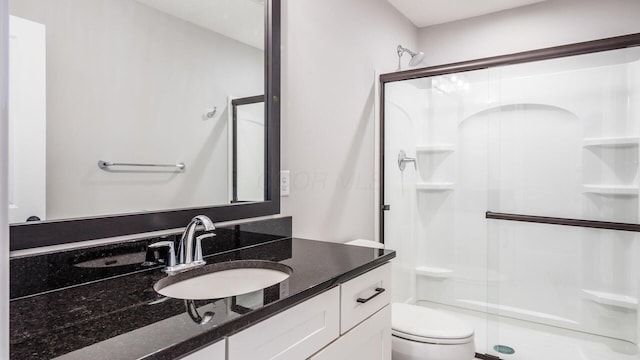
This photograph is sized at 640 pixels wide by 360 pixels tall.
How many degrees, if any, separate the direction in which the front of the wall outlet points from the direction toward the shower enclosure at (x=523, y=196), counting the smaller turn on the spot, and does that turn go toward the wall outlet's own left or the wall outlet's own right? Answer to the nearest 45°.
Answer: approximately 45° to the wall outlet's own left

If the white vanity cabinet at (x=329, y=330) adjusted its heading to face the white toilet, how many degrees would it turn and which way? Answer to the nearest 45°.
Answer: approximately 90° to its left

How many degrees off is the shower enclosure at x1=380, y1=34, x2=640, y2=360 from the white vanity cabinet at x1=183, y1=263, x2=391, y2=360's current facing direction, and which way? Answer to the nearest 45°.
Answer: approximately 90° to its left

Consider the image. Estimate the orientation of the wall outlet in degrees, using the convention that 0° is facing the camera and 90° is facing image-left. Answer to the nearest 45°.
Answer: approximately 315°

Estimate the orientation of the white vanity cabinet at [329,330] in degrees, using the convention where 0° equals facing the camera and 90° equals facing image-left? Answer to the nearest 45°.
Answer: approximately 315°

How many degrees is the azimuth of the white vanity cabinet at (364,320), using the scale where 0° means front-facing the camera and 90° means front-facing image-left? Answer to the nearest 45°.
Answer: approximately 315°

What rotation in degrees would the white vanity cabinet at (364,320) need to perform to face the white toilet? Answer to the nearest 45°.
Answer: approximately 90° to its left

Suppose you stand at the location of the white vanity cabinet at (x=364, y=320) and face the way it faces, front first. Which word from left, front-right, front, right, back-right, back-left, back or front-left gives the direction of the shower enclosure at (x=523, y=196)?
left

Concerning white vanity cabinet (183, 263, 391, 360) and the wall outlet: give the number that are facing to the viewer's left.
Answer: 0

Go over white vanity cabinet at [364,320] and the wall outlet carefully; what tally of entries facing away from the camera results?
0
